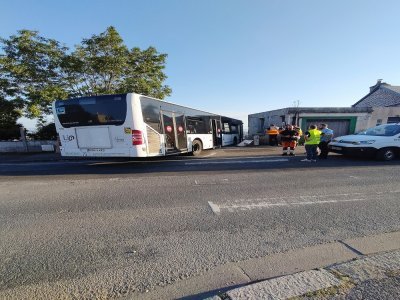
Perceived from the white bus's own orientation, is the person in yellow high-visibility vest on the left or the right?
on its right

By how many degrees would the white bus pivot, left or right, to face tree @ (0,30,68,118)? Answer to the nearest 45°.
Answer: approximately 90° to its left

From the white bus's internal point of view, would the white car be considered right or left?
on its right

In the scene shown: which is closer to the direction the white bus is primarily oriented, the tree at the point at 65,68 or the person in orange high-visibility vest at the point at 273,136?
the person in orange high-visibility vest

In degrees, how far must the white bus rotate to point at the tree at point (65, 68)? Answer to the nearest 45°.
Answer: approximately 90° to its left

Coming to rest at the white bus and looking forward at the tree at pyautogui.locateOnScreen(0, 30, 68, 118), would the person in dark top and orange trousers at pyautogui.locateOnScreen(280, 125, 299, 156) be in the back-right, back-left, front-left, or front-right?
back-right

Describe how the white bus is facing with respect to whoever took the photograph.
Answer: facing away from the viewer and to the right of the viewer
